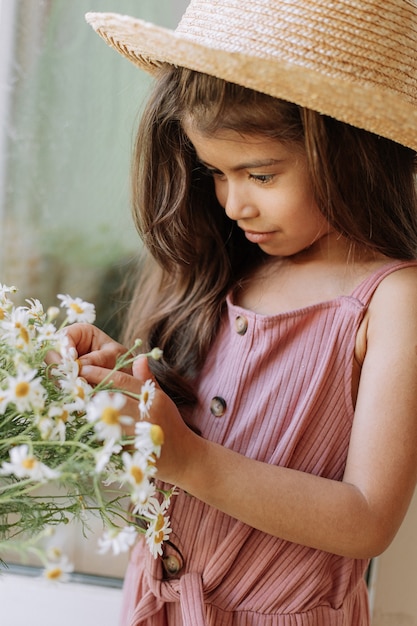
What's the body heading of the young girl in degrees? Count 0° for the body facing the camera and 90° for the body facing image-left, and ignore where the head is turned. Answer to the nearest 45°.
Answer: approximately 45°

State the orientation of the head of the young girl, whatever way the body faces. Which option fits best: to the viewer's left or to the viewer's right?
to the viewer's left
